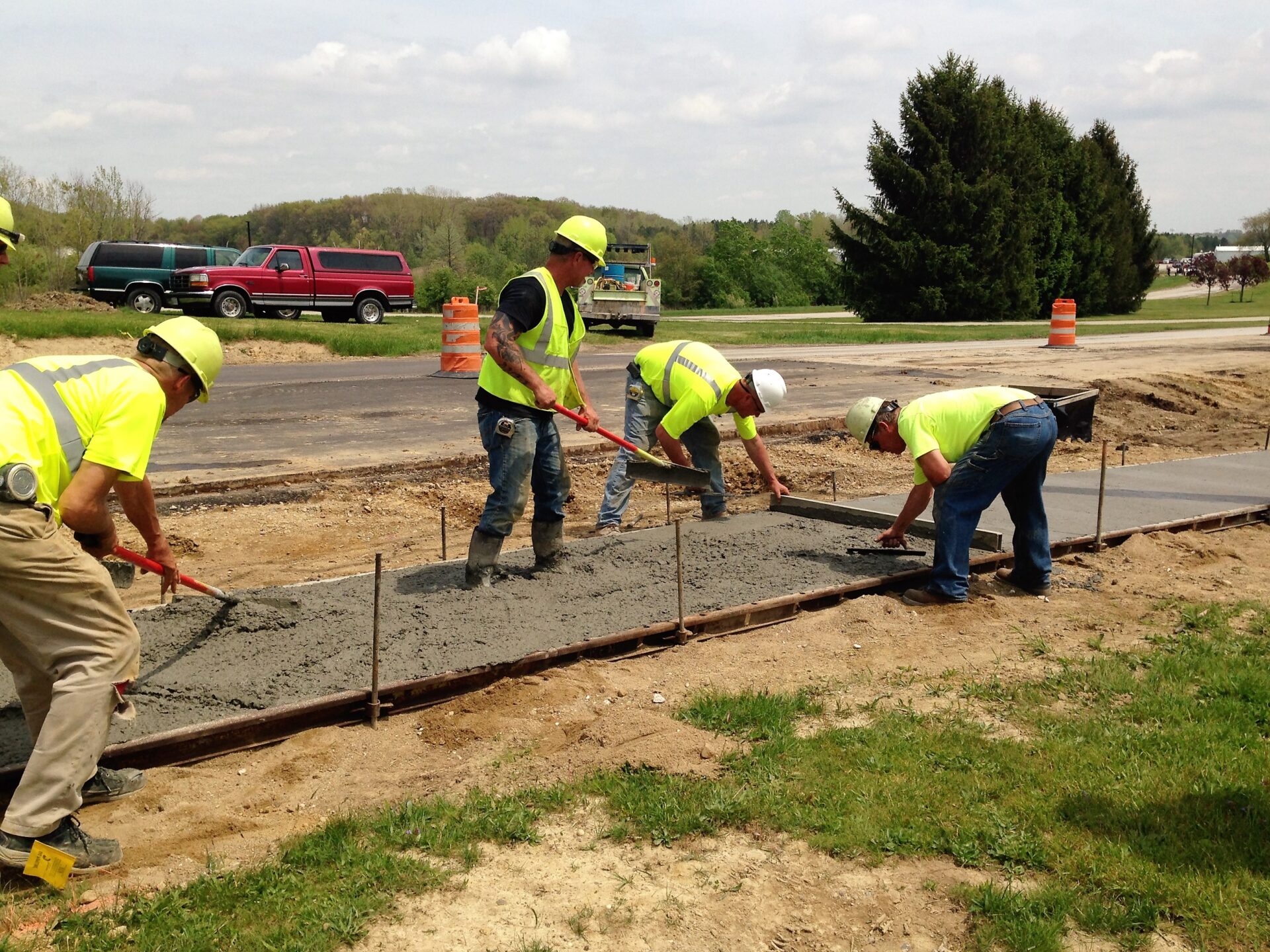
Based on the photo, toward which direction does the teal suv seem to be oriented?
to the viewer's right

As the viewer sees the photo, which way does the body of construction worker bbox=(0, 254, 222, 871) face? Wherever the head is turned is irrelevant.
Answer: to the viewer's right

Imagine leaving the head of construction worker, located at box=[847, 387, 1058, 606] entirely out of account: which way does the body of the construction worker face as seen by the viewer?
to the viewer's left

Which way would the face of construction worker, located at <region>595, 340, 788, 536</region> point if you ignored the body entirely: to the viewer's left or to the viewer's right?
to the viewer's right

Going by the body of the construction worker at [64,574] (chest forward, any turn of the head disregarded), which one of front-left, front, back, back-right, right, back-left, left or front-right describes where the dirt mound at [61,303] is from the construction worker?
left

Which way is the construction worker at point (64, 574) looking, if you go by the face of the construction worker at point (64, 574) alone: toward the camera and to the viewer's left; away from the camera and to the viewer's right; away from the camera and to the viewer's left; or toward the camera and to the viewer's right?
away from the camera and to the viewer's right

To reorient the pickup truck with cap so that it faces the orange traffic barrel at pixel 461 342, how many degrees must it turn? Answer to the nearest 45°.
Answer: approximately 45° to its left

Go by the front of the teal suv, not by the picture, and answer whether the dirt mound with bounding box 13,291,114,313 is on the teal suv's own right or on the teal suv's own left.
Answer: on the teal suv's own right

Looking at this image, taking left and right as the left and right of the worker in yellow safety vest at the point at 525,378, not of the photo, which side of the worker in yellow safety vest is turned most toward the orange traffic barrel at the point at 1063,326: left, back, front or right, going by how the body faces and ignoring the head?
left
